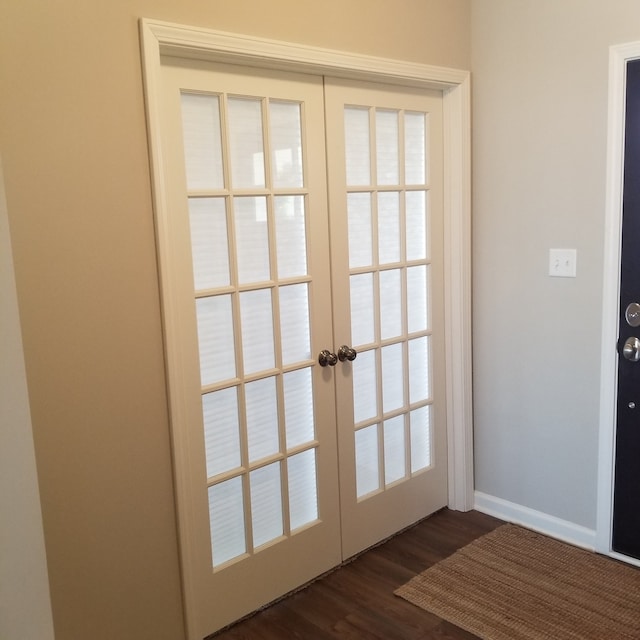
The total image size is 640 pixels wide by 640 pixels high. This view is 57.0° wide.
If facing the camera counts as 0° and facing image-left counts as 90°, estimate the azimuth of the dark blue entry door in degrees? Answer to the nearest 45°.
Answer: approximately 45°

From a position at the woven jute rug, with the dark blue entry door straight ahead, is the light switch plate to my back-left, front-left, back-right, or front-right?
front-left

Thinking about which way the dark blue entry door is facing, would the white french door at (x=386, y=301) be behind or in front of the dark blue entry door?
in front

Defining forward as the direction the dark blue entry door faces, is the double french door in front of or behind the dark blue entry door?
in front
